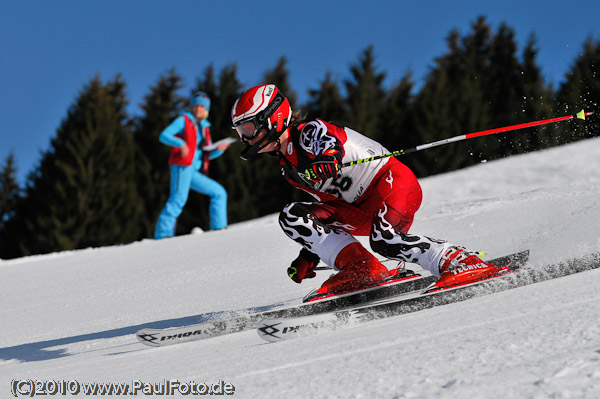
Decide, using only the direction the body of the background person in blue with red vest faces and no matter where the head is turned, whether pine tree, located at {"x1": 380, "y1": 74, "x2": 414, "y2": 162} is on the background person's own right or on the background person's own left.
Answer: on the background person's own left

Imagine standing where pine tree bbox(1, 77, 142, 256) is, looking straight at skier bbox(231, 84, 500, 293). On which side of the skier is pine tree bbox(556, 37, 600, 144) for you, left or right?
left

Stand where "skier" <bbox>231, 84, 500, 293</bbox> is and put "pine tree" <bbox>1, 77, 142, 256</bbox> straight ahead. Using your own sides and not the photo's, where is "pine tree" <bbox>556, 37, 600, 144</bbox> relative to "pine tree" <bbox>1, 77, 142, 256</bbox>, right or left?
right

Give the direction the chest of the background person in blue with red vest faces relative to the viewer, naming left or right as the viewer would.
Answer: facing the viewer and to the right of the viewer

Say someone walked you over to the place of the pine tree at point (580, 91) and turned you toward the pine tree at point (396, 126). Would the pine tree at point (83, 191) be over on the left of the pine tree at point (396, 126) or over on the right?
left

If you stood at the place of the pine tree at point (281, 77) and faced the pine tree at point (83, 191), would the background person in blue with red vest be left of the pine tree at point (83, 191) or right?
left

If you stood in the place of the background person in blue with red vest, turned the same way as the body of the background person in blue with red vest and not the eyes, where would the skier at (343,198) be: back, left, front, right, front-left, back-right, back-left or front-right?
front-right
